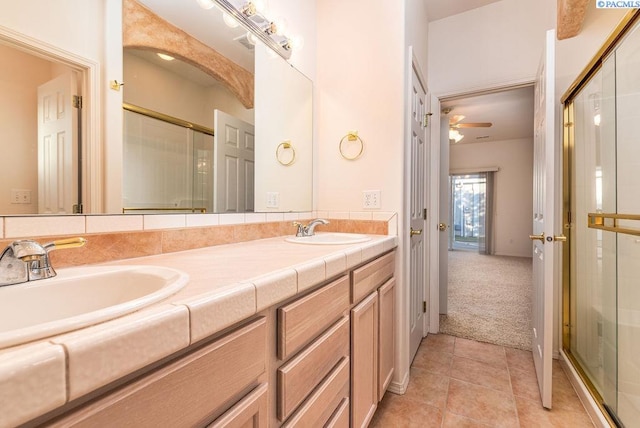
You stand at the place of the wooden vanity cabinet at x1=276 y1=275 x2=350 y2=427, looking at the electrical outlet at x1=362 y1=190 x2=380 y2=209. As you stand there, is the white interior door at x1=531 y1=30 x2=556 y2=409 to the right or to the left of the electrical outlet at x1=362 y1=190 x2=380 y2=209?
right

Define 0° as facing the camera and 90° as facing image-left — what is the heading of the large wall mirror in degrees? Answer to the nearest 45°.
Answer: approximately 315°

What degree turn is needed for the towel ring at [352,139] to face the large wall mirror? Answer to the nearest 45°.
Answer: approximately 45° to its right

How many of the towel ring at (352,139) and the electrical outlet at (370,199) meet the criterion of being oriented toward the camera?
2

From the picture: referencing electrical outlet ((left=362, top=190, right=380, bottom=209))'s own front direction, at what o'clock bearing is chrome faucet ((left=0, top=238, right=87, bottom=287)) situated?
The chrome faucet is roughly at 1 o'clock from the electrical outlet.

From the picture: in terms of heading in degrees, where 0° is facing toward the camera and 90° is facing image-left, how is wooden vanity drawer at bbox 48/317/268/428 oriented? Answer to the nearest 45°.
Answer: approximately 315°

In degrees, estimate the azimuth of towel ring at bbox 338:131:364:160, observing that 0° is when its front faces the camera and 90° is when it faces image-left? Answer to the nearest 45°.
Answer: approximately 0°
